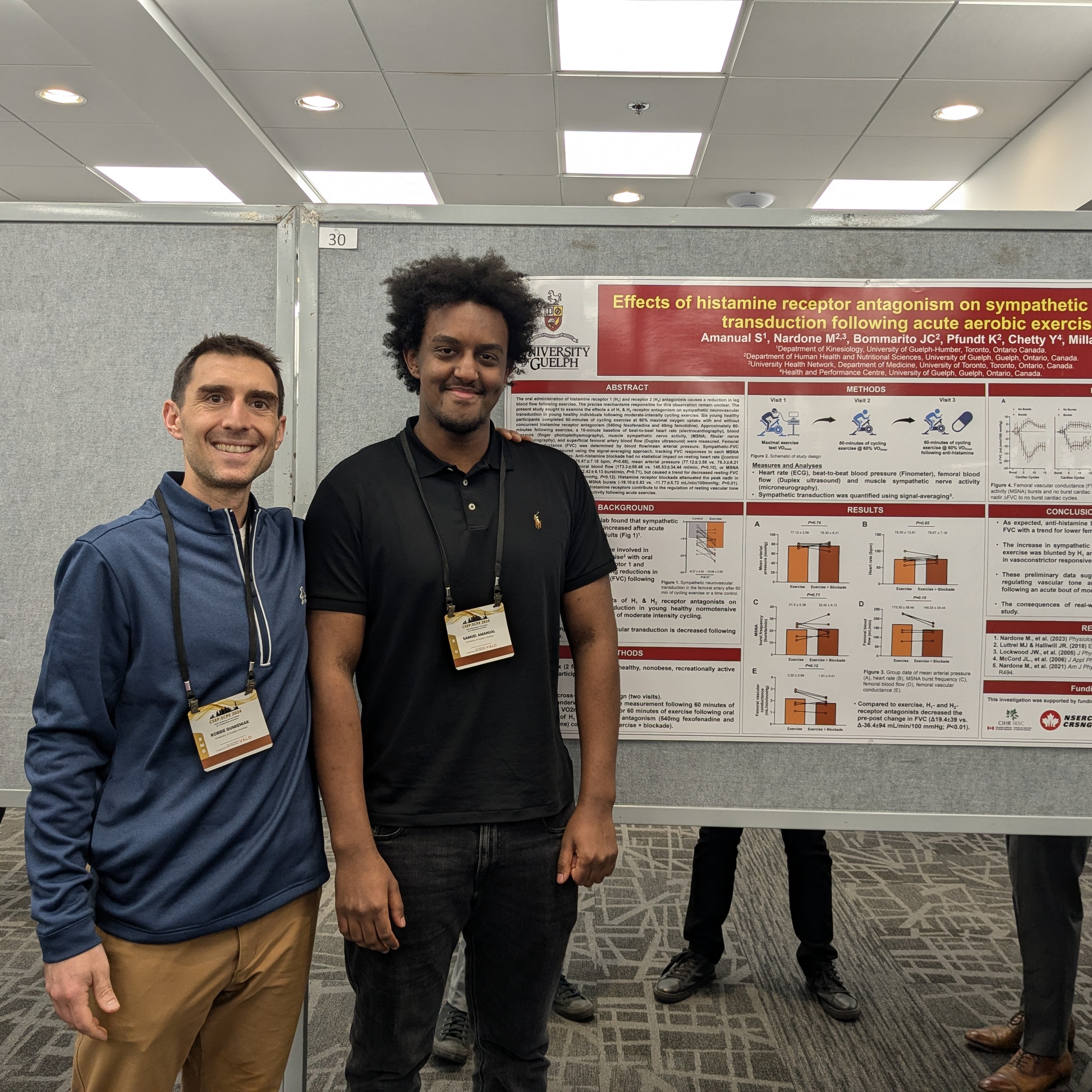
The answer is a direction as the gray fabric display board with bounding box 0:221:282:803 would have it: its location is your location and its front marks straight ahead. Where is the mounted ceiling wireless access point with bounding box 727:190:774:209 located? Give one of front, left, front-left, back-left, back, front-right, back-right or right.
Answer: back-left

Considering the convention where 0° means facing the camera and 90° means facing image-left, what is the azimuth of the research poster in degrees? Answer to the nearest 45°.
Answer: approximately 0°

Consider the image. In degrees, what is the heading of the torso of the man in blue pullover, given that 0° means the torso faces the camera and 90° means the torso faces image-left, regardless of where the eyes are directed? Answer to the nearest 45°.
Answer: approximately 315°

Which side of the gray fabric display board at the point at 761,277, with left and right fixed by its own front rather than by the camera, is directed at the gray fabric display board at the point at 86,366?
right

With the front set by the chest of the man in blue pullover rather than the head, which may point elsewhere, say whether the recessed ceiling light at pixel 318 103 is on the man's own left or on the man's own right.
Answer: on the man's own left
